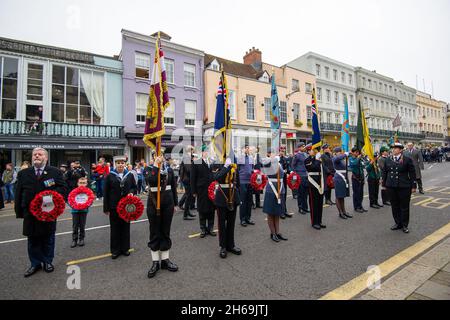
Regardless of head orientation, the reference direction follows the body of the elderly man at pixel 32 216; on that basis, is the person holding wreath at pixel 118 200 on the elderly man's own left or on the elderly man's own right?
on the elderly man's own left

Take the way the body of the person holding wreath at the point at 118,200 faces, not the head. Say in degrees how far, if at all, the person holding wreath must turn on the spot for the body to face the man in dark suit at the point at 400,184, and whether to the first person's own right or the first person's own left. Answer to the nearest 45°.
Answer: approximately 90° to the first person's own left

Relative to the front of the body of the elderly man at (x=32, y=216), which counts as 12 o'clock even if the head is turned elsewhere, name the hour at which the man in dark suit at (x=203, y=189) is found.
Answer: The man in dark suit is roughly at 9 o'clock from the elderly man.

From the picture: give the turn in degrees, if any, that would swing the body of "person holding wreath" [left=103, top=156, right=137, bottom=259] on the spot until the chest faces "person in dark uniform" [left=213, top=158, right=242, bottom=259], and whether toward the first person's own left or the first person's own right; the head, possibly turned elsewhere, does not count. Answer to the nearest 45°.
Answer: approximately 45° to the first person's own left

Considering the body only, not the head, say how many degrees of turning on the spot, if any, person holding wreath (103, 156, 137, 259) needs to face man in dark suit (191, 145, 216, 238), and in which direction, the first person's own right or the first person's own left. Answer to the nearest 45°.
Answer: approximately 90° to the first person's own left

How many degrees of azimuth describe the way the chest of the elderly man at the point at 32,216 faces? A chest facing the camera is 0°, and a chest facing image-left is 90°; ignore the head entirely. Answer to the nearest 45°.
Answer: approximately 0°

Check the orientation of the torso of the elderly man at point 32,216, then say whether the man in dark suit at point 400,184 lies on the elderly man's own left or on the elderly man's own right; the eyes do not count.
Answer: on the elderly man's own left
